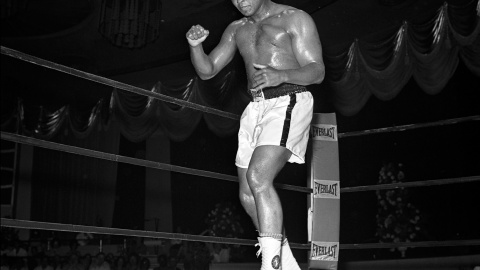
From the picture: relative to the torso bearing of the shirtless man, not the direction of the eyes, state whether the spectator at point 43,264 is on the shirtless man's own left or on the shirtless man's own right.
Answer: on the shirtless man's own right

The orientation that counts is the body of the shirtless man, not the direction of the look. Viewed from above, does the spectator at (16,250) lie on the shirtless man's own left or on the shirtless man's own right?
on the shirtless man's own right

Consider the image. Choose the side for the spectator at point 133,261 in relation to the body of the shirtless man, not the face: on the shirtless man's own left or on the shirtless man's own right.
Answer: on the shirtless man's own right

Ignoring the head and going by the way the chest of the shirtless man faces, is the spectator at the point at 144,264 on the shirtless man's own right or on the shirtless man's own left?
on the shirtless man's own right

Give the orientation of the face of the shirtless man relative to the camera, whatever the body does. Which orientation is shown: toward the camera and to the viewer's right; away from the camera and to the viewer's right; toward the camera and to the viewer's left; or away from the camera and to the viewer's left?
toward the camera and to the viewer's left

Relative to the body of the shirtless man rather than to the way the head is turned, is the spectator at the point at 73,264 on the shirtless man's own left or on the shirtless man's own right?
on the shirtless man's own right

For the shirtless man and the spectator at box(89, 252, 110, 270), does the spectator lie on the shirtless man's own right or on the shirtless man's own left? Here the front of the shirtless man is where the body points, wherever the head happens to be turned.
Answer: on the shirtless man's own right
